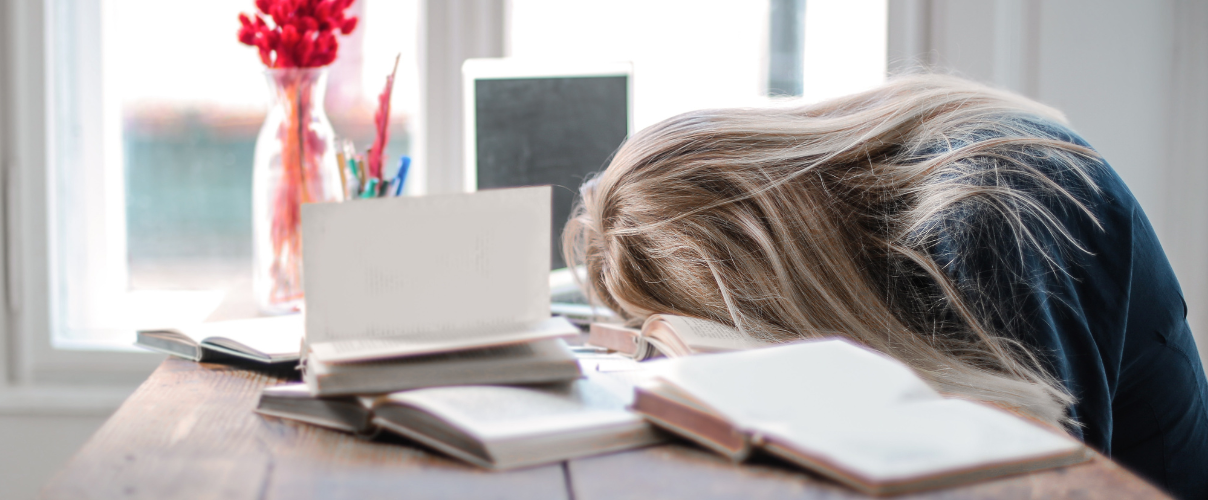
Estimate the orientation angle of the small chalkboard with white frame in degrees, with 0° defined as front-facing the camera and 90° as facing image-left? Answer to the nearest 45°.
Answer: approximately 0°

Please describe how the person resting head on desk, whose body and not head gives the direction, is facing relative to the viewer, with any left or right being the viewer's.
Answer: facing to the left of the viewer

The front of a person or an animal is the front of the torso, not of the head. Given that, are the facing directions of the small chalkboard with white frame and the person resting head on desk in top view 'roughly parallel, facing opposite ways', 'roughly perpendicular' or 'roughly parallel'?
roughly perpendicular

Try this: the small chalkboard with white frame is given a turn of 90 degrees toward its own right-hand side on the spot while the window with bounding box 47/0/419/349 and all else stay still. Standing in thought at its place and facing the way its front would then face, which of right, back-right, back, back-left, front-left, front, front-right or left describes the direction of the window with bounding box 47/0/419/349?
front-right

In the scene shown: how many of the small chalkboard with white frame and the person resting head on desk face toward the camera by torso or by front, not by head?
1

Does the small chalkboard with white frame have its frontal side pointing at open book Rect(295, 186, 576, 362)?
yes

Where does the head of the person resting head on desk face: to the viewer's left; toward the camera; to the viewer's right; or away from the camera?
to the viewer's left
